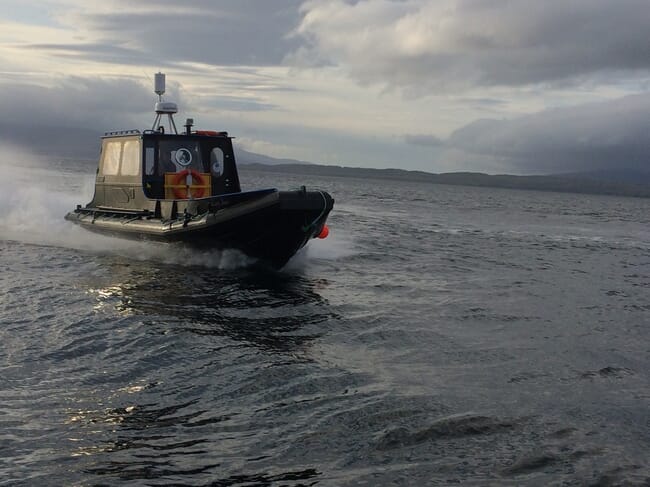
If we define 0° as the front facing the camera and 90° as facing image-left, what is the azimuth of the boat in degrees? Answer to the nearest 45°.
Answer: approximately 315°
